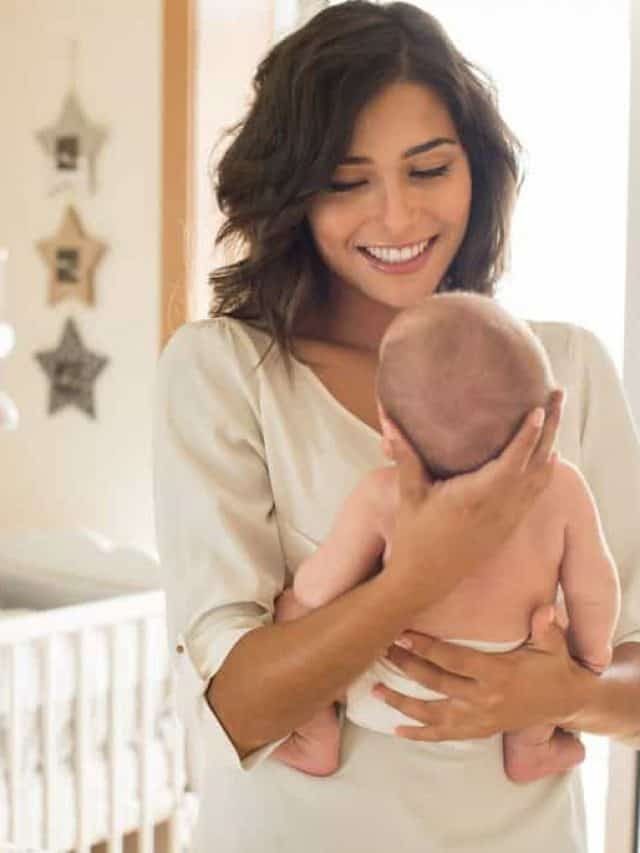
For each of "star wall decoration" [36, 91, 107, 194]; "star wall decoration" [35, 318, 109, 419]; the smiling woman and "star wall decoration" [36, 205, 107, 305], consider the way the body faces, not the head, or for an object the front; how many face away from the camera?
0

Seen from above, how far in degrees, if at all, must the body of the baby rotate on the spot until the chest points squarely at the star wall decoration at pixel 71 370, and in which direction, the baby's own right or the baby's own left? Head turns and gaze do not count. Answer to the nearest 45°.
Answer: approximately 45° to the baby's own left

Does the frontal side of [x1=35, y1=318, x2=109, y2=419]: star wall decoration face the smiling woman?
yes

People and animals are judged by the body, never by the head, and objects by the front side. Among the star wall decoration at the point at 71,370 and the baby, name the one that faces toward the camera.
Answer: the star wall decoration

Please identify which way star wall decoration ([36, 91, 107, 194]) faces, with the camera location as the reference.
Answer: facing the viewer

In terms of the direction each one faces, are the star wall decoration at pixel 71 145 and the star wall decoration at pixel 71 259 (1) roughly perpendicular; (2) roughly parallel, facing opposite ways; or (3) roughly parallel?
roughly parallel

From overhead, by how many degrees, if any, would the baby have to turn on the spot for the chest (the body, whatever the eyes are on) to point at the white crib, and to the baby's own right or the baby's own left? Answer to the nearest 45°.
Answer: approximately 45° to the baby's own left

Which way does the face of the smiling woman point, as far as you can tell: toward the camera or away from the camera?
toward the camera

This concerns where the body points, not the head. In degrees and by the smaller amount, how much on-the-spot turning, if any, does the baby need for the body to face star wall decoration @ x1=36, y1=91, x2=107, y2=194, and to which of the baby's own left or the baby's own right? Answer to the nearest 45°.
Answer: approximately 45° to the baby's own left

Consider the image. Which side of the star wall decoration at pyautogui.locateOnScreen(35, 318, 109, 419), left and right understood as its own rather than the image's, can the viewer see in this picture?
front

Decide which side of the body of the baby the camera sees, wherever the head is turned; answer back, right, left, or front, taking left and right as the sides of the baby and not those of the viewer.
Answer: back

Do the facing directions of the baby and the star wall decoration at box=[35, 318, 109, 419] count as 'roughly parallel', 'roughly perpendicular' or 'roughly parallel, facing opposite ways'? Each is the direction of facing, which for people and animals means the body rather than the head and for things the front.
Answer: roughly parallel, facing opposite ways
